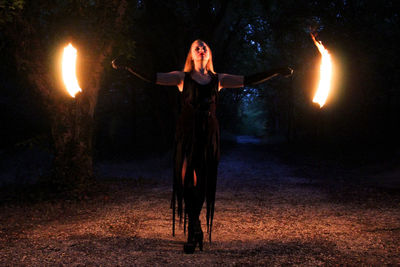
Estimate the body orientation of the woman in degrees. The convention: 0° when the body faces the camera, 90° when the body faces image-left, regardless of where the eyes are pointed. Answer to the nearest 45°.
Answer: approximately 0°

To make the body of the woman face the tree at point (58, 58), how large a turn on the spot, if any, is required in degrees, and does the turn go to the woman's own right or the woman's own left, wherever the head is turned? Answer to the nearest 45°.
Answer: approximately 135° to the woman's own right
